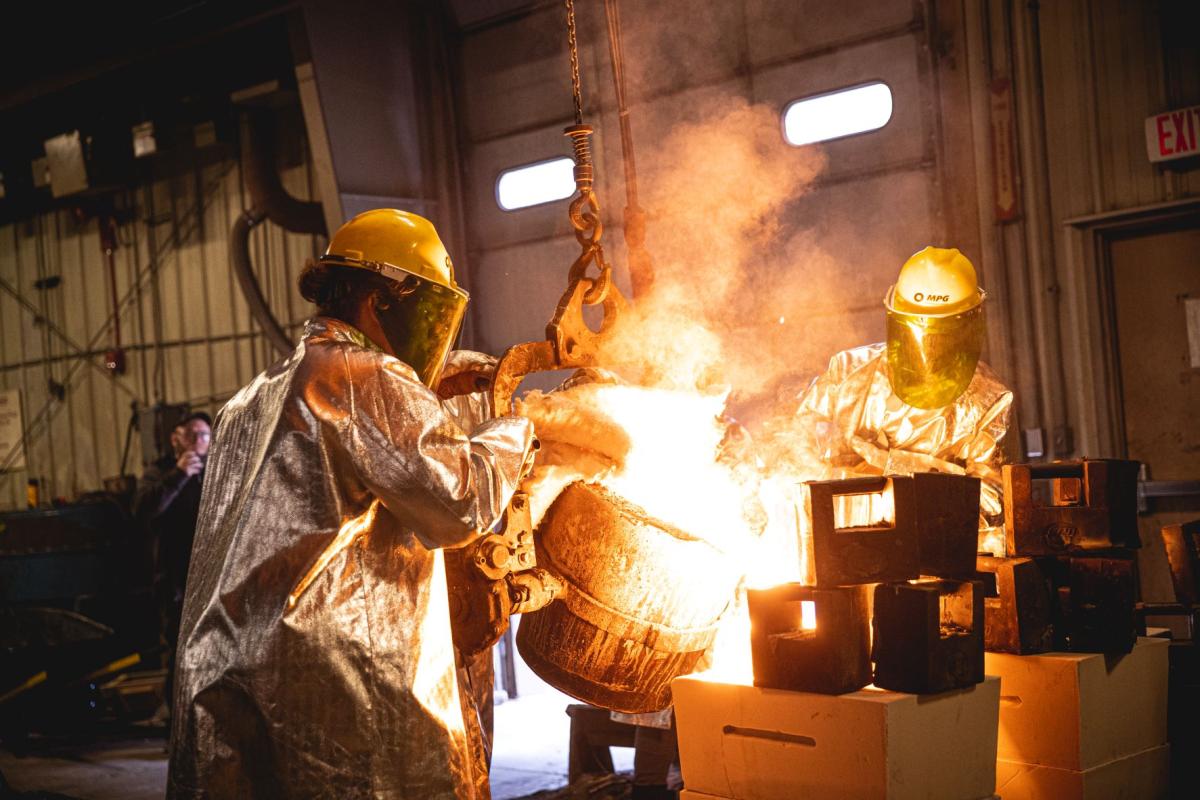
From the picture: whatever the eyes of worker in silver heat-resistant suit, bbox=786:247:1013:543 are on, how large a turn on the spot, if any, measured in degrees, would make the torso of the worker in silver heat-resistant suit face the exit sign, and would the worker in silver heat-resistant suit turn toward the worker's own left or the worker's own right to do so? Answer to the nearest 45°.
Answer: approximately 135° to the worker's own left

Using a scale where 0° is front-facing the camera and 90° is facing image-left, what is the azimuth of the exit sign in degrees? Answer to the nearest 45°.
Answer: approximately 45°

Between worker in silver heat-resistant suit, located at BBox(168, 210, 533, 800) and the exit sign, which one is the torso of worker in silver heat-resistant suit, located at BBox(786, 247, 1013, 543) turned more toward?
the worker in silver heat-resistant suit

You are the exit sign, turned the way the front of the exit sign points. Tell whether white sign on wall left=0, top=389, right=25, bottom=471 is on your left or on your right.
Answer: on your right

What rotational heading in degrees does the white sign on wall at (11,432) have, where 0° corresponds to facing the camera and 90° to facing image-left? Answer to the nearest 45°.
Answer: approximately 0°

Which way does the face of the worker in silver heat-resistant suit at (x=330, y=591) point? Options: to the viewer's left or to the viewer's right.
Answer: to the viewer's right

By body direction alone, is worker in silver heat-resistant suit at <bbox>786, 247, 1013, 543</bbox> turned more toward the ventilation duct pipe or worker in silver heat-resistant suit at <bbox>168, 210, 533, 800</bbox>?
the worker in silver heat-resistant suit
